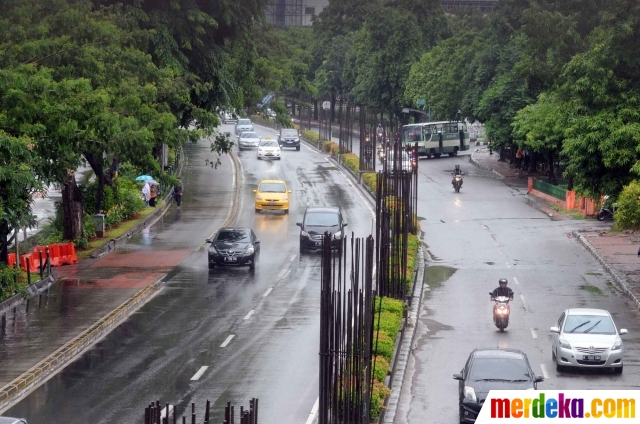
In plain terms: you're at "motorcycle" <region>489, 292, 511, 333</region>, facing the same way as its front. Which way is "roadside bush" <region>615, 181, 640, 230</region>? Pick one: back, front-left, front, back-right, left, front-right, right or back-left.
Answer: back-left

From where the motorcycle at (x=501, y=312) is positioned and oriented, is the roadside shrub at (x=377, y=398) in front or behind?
in front

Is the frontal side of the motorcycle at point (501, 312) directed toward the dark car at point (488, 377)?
yes

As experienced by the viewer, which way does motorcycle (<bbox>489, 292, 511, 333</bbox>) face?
facing the viewer

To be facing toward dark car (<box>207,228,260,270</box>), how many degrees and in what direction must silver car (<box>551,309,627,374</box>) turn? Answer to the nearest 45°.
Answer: approximately 135° to its right

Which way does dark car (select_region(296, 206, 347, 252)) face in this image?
toward the camera

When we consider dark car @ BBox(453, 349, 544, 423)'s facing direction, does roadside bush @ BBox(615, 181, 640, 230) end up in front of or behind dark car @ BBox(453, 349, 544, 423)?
behind

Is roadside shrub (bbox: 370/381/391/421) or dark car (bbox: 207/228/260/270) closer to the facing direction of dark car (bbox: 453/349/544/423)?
the roadside shrub

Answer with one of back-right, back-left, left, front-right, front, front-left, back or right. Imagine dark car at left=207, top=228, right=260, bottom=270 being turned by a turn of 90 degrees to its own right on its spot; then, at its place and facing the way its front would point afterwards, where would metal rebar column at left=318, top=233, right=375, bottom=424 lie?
left

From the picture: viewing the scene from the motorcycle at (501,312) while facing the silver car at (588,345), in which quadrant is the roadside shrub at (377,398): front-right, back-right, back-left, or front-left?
front-right

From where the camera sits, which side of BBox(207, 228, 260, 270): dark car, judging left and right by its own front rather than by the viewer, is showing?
front

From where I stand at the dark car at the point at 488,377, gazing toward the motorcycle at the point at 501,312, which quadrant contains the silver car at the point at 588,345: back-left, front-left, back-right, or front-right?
front-right

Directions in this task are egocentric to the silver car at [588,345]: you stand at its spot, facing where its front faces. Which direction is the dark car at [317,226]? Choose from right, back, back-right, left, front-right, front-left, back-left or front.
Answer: back-right
